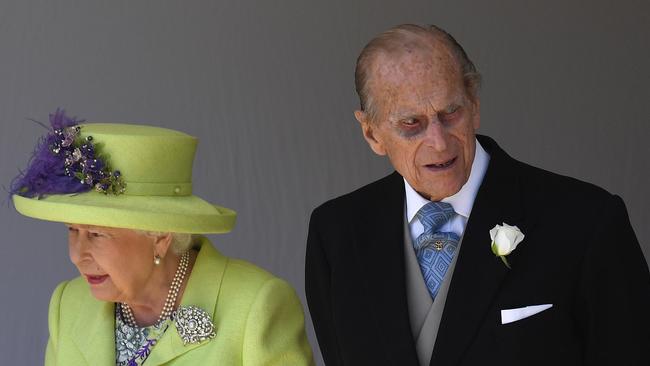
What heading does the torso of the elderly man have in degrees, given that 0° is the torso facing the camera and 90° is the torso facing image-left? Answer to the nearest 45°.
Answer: approximately 45°

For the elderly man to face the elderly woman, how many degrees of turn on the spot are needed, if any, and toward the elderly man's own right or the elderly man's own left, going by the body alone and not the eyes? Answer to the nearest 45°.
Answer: approximately 45° to the elderly man's own right

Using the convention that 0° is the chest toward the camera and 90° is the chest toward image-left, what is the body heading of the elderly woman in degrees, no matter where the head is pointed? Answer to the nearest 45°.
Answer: approximately 45°

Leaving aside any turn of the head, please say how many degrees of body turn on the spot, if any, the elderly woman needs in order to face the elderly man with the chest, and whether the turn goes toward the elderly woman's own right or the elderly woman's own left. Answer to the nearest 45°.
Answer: approximately 90° to the elderly woman's own left
